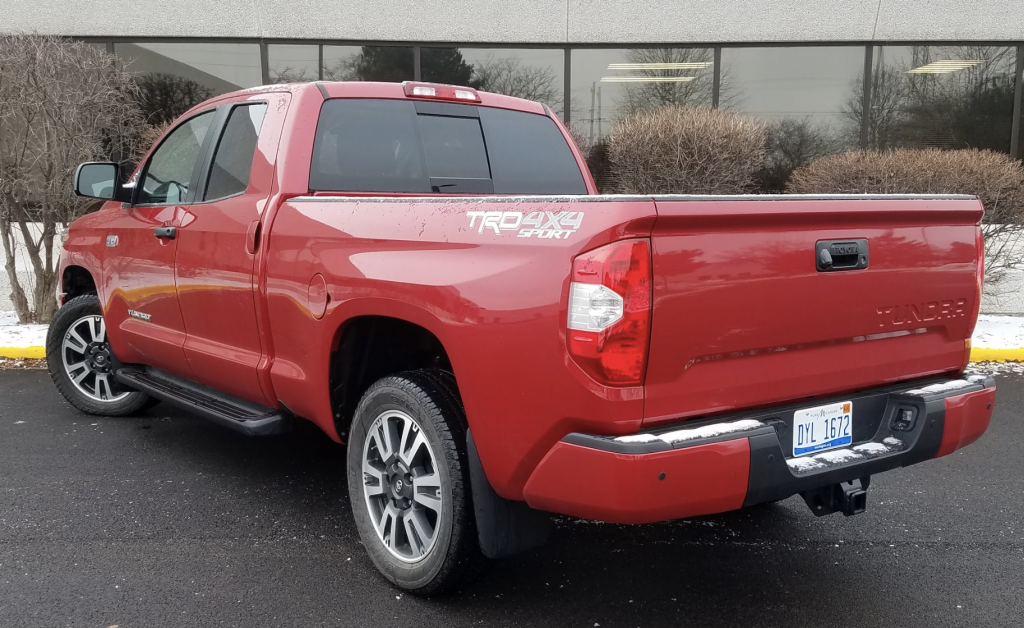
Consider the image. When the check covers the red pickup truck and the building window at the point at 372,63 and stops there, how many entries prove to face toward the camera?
1

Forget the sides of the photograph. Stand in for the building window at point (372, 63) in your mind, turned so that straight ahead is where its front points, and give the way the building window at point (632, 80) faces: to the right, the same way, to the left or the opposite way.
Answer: the same way

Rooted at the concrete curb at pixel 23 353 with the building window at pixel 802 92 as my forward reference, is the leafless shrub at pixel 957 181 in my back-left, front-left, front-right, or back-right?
front-right

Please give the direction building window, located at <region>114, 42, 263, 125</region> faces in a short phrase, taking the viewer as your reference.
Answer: facing the viewer

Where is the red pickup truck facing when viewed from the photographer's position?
facing away from the viewer and to the left of the viewer

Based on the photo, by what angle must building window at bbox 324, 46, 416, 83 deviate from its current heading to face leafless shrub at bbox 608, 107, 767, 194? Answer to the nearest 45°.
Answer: approximately 45° to its left

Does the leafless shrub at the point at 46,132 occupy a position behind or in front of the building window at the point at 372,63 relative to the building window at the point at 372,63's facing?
in front

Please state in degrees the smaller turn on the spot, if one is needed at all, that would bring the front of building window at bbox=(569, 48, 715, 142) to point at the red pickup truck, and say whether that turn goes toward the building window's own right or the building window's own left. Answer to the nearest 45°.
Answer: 0° — it already faces it

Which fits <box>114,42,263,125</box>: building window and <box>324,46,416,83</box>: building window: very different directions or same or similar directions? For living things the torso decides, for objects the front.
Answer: same or similar directions

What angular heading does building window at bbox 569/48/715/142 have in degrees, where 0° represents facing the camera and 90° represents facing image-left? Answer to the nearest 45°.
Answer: approximately 0°

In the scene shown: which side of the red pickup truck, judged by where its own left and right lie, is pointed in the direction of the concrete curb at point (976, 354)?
right

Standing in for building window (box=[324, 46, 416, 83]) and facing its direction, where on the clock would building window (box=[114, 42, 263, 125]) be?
building window (box=[114, 42, 263, 125]) is roughly at 3 o'clock from building window (box=[324, 46, 416, 83]).

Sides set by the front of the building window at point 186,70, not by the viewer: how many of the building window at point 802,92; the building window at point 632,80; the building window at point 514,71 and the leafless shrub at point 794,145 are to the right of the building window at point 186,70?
0

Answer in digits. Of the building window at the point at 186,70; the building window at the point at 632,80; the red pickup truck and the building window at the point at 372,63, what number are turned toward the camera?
3

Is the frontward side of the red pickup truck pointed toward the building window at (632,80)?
no

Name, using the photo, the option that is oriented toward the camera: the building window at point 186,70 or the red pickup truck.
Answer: the building window

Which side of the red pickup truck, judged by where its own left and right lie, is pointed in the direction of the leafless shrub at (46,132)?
front

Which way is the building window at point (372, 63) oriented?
toward the camera

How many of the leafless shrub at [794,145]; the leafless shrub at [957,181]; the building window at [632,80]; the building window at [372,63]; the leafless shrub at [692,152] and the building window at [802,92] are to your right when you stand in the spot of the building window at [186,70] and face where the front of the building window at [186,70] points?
0
